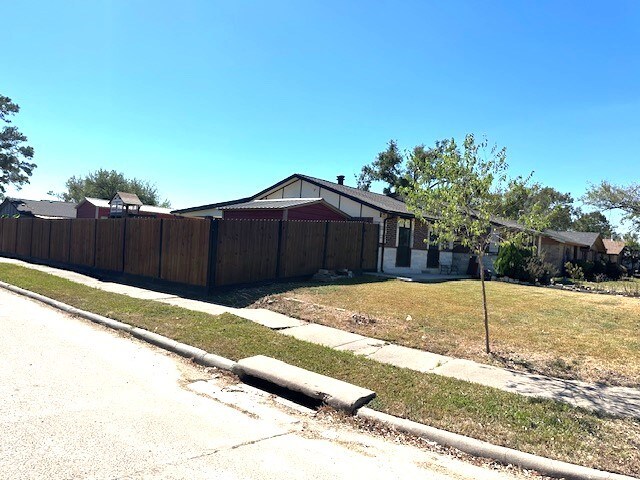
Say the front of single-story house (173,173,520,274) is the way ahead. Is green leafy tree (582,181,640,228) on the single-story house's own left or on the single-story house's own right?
on the single-story house's own left

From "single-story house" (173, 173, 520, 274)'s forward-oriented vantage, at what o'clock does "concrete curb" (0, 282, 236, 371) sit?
The concrete curb is roughly at 2 o'clock from the single-story house.

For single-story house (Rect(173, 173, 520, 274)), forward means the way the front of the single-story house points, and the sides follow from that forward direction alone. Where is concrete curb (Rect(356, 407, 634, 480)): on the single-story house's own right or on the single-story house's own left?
on the single-story house's own right

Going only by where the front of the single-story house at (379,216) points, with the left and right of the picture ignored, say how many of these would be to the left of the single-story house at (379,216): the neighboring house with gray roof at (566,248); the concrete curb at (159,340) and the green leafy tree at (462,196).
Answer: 1

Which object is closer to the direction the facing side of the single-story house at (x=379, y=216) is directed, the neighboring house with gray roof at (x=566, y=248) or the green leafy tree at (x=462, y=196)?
the green leafy tree

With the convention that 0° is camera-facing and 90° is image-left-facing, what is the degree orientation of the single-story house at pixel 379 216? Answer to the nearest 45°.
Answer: approximately 315°

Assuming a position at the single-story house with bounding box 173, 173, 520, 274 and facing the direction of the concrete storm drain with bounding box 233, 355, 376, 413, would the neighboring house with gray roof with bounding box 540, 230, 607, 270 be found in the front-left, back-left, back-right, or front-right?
back-left

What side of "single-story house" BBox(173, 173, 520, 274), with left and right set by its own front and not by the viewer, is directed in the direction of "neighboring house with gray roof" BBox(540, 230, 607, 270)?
left

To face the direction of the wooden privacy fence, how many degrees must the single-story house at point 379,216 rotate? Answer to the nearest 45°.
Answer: approximately 90° to its right
